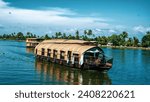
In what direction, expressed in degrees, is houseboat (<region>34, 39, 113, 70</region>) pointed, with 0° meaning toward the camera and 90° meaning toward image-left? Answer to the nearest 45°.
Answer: approximately 315°
